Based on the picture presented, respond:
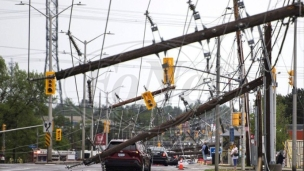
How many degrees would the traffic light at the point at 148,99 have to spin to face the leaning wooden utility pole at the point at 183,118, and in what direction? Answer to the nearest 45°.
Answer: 0° — it already faces it

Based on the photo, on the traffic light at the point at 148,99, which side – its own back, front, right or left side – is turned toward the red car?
front

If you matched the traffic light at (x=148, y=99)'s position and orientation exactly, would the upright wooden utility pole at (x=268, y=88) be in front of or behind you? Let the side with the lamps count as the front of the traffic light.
in front

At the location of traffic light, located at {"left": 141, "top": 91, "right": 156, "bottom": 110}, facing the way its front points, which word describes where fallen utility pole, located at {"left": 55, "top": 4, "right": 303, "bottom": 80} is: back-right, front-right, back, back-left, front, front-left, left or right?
front

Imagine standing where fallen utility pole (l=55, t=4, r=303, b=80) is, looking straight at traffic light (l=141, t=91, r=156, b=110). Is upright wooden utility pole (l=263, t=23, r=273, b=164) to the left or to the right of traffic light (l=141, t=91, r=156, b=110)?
right

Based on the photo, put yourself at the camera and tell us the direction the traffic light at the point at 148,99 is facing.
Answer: facing the viewer
